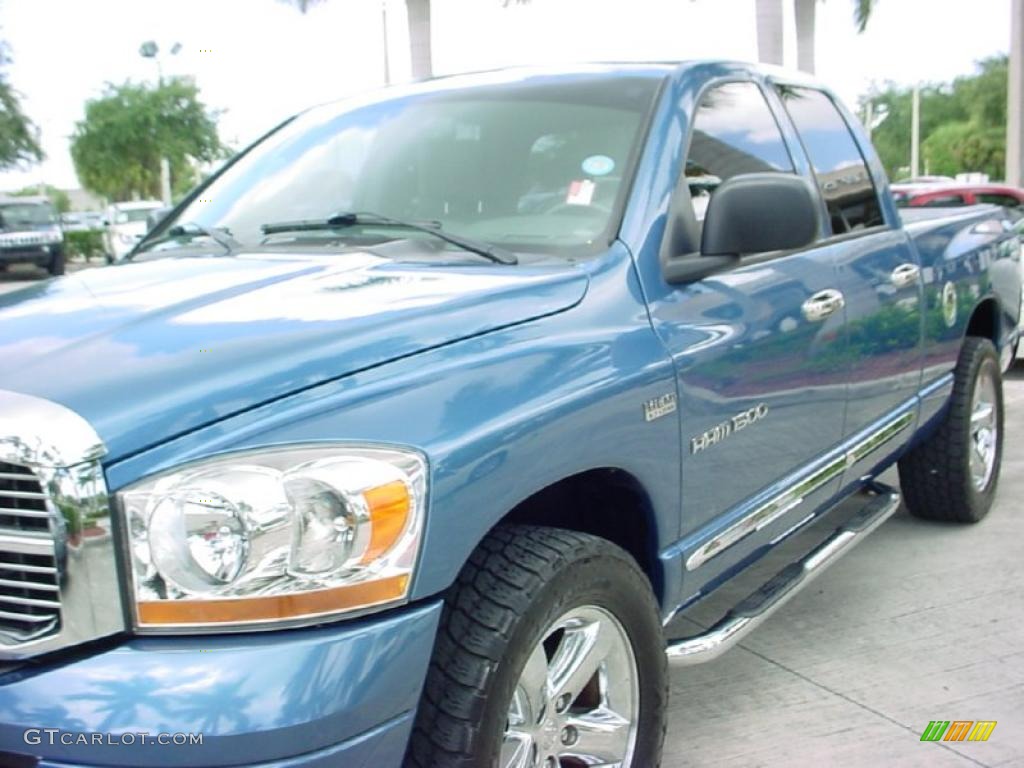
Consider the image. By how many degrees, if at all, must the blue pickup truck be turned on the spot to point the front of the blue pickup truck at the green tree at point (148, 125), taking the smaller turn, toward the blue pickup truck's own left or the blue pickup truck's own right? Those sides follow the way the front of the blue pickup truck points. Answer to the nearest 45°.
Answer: approximately 135° to the blue pickup truck's own right

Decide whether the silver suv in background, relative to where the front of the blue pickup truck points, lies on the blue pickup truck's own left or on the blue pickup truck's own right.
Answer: on the blue pickup truck's own right

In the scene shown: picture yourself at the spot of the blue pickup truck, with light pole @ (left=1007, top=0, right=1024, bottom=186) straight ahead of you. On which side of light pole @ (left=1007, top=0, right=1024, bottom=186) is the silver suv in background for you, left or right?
left

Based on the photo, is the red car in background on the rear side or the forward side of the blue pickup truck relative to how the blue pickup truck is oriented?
on the rear side

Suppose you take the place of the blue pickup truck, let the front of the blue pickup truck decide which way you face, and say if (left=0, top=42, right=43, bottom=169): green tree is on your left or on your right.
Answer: on your right

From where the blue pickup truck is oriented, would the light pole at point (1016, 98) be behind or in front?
behind

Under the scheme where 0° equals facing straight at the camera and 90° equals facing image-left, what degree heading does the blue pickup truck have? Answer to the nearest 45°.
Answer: approximately 45°
